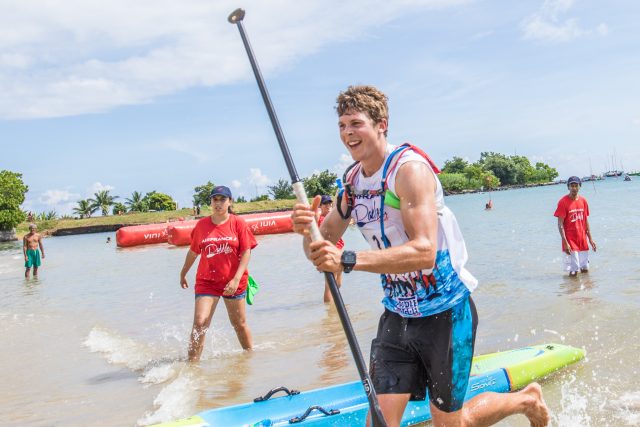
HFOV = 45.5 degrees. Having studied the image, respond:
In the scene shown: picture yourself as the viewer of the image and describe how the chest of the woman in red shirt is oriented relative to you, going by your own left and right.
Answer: facing the viewer

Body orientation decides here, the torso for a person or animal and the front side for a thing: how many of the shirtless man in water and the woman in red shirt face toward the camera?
2

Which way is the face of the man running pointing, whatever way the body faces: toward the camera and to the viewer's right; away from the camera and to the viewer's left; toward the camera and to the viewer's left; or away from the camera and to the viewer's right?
toward the camera and to the viewer's left

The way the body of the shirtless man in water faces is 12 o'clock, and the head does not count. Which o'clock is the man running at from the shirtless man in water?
The man running is roughly at 12 o'clock from the shirtless man in water.

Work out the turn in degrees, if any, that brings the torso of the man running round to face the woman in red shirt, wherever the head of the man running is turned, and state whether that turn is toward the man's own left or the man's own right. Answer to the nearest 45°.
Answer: approximately 90° to the man's own right

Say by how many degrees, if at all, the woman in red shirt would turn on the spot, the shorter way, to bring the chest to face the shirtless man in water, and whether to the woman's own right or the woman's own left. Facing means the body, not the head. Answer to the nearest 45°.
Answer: approximately 180°

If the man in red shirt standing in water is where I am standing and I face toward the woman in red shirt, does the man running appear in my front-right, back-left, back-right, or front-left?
front-left

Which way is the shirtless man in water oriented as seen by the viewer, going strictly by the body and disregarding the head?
toward the camera

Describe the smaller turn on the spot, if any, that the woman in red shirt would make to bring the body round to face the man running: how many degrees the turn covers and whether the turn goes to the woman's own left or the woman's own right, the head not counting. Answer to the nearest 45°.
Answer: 0° — they already face them

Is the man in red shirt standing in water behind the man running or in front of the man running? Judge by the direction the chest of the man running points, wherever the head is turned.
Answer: behind

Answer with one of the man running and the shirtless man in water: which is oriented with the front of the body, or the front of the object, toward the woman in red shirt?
the shirtless man in water

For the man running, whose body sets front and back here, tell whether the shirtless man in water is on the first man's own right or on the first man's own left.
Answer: on the first man's own right

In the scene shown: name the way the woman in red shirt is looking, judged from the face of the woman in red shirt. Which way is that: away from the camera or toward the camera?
toward the camera

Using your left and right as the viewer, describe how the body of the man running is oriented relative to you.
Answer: facing the viewer and to the left of the viewer
